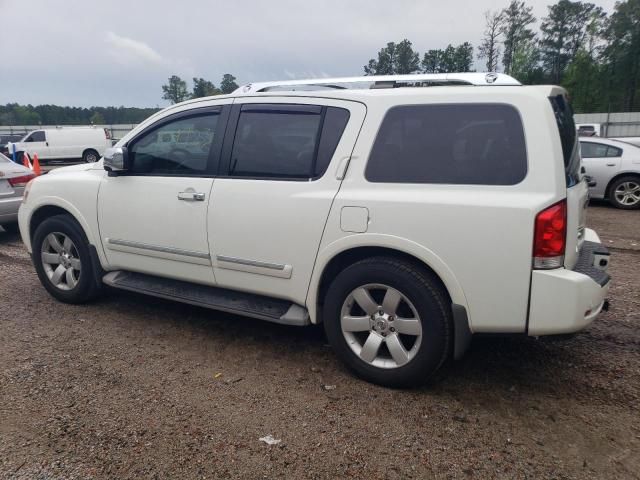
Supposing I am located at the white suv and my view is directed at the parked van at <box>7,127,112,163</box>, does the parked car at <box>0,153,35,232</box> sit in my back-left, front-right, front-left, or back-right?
front-left

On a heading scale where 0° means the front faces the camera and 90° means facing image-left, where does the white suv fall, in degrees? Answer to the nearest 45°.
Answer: approximately 135°

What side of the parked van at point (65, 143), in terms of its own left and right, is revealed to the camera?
left

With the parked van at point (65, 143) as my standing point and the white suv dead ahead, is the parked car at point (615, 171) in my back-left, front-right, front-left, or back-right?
front-left

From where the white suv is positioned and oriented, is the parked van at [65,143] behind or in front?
in front

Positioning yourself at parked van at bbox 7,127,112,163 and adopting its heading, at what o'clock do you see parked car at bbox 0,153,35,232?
parked car at bbox 0,153,35,232 is roughly at 9 o'clock from parked van at bbox 7,127,112,163.

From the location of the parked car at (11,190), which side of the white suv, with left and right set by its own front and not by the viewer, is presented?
front

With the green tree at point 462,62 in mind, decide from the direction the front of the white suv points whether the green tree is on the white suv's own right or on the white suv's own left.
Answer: on the white suv's own right
